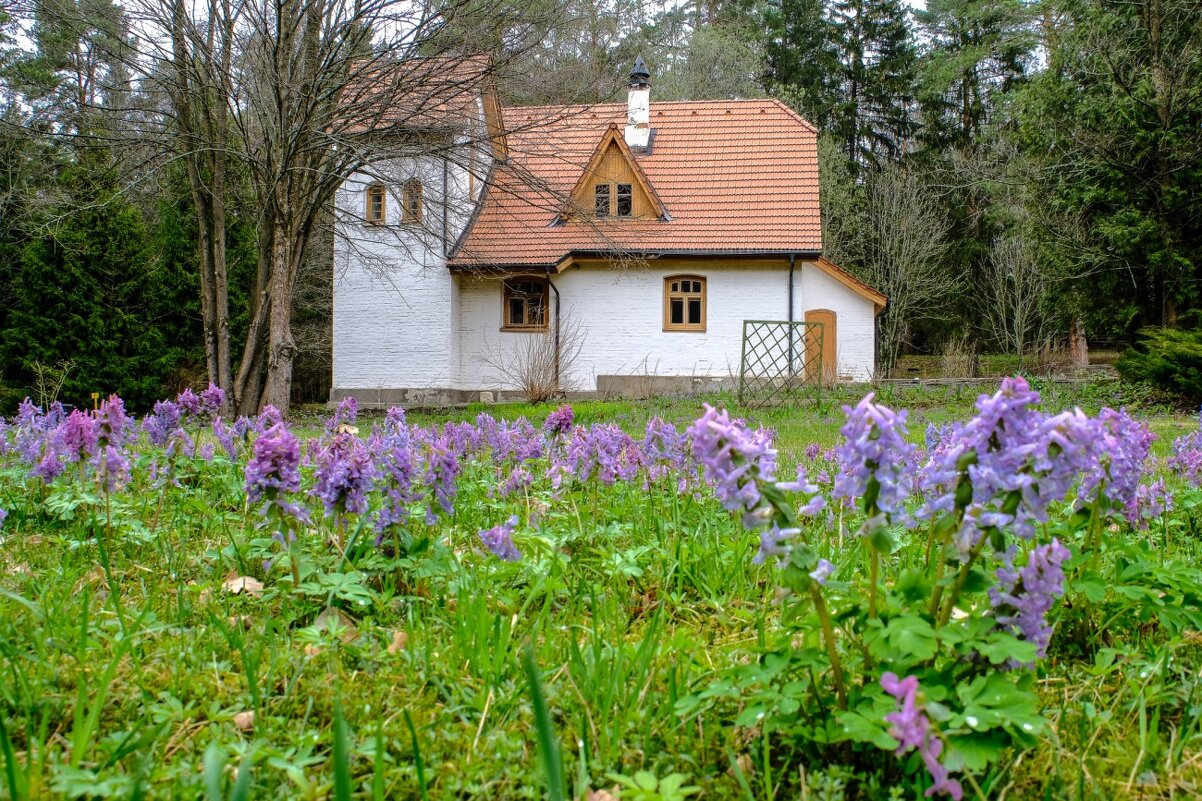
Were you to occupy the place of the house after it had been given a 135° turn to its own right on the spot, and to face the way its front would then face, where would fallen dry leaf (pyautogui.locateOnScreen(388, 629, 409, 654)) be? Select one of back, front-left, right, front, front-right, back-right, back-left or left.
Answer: back-left

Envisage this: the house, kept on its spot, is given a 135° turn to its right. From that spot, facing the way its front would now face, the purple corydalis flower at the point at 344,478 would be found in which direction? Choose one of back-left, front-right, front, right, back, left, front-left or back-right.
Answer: back-left

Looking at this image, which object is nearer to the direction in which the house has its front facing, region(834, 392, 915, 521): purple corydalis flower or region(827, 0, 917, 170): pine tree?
the purple corydalis flower

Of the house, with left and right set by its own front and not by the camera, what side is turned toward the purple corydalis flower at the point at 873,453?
front

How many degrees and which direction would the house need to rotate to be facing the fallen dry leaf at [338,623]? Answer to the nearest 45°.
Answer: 0° — it already faces it

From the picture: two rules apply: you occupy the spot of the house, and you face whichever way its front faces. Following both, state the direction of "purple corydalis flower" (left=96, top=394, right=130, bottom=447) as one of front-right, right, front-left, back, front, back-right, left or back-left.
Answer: front

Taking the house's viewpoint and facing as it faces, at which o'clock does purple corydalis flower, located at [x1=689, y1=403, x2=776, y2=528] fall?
The purple corydalis flower is roughly at 12 o'clock from the house.

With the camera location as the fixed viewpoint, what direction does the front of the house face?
facing the viewer

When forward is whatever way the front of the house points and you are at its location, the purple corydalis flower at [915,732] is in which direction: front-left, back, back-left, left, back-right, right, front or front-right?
front

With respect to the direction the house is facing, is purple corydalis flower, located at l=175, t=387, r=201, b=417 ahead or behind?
ahead

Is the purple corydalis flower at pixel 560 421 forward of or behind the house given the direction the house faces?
forward

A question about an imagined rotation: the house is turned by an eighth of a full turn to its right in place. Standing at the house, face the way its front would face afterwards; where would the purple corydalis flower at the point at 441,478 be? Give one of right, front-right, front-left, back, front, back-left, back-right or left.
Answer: front-left
